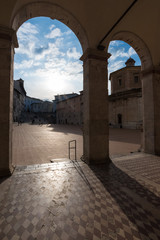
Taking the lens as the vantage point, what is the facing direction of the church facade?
facing the viewer and to the left of the viewer

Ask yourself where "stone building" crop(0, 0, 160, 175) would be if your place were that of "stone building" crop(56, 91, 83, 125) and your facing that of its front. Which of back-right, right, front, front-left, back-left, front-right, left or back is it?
front-left

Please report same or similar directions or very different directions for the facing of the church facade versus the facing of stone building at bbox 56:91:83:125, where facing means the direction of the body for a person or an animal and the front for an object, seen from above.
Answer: same or similar directions

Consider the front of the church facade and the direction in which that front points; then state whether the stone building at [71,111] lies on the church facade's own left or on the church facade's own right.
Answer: on the church facade's own right

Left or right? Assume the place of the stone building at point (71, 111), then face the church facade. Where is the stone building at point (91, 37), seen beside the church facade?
right

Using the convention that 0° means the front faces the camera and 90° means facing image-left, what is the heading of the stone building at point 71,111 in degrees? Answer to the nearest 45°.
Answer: approximately 45°

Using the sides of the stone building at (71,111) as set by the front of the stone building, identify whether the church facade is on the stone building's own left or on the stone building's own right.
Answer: on the stone building's own left

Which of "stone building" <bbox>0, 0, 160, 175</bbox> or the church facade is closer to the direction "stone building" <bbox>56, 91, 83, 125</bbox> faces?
the stone building

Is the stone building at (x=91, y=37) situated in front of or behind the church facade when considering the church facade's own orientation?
in front

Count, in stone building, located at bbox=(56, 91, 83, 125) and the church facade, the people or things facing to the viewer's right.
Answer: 0
